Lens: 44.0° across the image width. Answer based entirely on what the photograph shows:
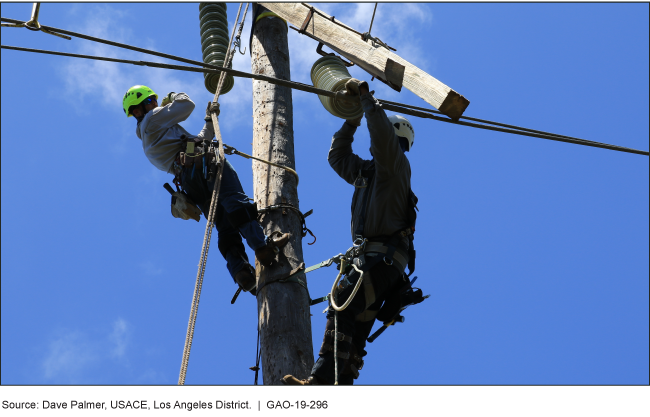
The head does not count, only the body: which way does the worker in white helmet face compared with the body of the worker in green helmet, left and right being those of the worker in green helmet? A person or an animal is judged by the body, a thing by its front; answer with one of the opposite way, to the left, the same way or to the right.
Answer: the opposite way

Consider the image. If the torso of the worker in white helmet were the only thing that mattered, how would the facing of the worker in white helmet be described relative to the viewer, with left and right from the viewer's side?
facing to the left of the viewer

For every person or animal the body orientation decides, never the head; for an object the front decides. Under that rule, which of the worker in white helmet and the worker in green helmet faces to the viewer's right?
the worker in green helmet

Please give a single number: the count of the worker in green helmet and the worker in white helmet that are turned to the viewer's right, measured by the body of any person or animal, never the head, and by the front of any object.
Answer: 1

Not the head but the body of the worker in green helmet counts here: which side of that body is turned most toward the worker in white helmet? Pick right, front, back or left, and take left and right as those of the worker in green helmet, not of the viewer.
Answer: front

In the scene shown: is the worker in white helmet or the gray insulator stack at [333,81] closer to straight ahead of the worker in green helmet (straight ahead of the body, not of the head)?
the worker in white helmet

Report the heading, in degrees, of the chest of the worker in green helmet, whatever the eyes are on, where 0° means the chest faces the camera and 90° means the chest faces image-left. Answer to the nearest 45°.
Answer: approximately 270°
